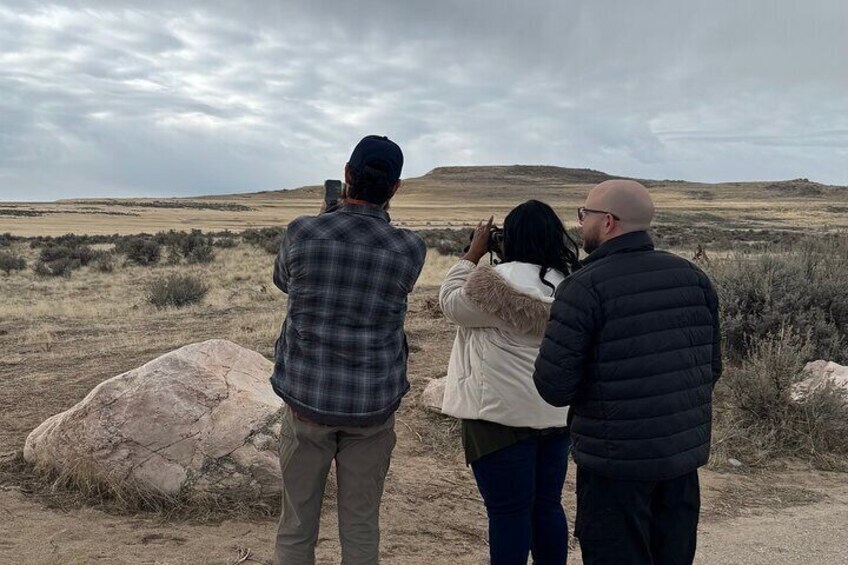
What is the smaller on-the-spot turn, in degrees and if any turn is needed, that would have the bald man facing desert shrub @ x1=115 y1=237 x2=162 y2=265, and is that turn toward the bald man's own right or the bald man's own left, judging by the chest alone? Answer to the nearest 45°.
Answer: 0° — they already face it

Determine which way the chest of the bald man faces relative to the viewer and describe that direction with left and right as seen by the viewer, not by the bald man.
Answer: facing away from the viewer and to the left of the viewer

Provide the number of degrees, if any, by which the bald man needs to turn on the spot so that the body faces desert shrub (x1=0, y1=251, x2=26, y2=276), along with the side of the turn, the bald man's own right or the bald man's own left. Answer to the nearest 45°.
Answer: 0° — they already face it

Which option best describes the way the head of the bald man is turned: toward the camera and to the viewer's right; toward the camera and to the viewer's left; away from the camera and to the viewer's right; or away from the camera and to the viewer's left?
away from the camera and to the viewer's left

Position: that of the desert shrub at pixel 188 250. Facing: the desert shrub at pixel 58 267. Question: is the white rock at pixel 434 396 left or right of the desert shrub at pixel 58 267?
left

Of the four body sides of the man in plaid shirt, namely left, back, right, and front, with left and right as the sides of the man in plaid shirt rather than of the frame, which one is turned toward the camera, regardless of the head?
back
